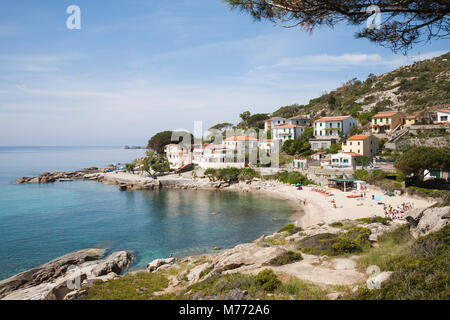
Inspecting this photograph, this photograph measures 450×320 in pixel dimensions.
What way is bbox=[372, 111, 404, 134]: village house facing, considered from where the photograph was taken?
facing the viewer and to the left of the viewer

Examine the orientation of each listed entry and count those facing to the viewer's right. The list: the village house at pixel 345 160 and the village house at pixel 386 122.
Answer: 0

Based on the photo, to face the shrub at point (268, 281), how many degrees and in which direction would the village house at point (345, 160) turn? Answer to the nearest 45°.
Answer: approximately 45° to its left

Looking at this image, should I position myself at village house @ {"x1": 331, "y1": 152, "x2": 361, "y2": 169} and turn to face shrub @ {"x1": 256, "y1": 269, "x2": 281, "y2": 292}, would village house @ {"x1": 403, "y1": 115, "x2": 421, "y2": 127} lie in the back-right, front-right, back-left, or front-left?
back-left

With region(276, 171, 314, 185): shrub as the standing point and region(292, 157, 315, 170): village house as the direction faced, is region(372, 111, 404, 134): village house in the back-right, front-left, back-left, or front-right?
front-right

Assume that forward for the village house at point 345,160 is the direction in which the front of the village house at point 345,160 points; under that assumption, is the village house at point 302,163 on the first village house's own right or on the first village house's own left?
on the first village house's own right

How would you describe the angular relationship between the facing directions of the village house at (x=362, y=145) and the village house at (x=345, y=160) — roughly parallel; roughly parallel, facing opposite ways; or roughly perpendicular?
roughly parallel

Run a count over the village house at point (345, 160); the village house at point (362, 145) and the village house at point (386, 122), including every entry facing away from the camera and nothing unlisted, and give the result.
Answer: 0

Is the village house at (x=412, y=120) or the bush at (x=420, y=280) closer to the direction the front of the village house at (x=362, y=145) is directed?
the bush

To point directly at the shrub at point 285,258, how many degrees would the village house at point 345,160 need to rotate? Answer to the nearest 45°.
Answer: approximately 45° to its left

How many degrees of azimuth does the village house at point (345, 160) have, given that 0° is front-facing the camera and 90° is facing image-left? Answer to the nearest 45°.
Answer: approximately 45°

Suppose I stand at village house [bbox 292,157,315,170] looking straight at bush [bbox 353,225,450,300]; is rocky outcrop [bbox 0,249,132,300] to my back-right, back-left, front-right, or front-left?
front-right

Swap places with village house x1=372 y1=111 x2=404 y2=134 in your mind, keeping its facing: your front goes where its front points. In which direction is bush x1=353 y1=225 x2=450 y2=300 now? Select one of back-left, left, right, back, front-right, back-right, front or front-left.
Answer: front-left

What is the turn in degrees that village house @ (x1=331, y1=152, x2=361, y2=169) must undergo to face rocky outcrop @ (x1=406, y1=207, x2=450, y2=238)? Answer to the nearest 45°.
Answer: approximately 45° to its left

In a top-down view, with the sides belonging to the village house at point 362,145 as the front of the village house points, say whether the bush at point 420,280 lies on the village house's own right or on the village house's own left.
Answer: on the village house's own left
